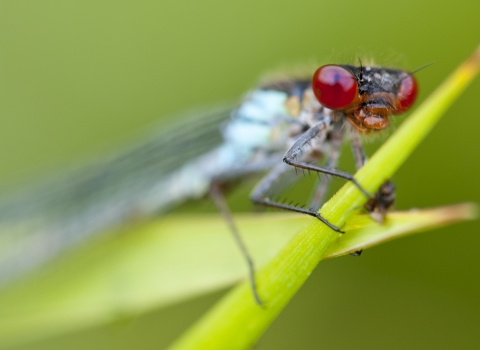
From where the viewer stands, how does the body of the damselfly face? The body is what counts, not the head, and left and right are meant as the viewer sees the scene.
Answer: facing the viewer and to the right of the viewer
